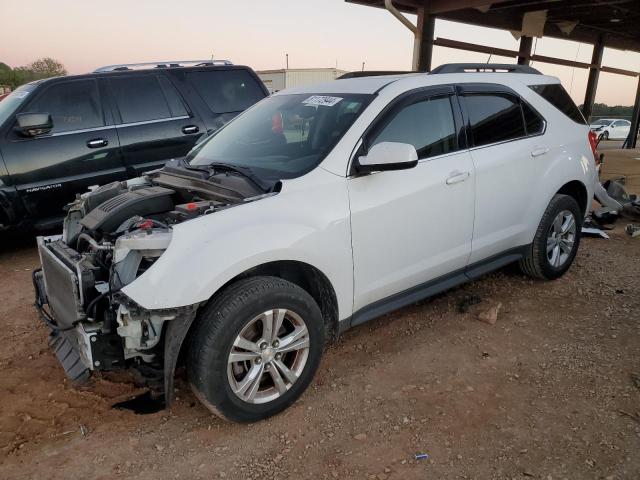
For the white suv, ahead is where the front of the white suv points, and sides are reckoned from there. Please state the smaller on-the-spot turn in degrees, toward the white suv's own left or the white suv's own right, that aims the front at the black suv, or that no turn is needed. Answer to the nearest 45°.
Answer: approximately 90° to the white suv's own right

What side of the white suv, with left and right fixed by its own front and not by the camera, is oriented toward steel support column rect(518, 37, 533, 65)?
back

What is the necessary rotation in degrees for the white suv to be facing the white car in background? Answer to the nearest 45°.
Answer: approximately 180°

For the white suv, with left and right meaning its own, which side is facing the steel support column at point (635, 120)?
back

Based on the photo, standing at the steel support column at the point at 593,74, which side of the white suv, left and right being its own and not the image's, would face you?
back

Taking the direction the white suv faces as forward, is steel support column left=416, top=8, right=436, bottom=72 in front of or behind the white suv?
behind

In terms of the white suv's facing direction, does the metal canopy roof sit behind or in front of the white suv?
behind
